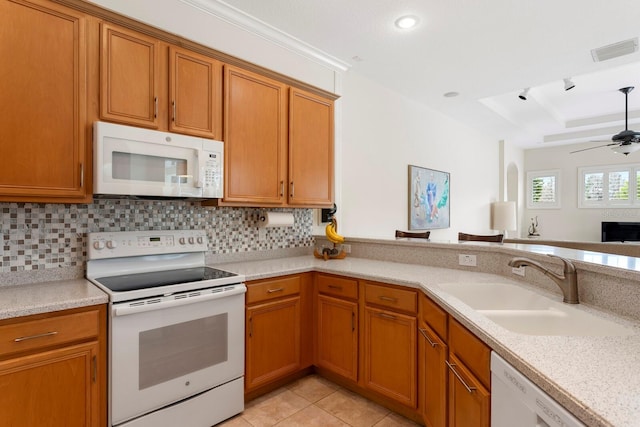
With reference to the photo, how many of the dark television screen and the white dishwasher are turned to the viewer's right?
0

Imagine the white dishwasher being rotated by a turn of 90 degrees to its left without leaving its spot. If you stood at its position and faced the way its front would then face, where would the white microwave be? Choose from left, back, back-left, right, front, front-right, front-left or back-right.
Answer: back-right

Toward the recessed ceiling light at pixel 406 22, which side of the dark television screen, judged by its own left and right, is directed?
front

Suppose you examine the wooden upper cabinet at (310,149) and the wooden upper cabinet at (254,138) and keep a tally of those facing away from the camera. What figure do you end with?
0

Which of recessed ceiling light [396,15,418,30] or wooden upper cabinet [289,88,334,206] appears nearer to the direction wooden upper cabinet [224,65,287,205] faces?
the recessed ceiling light

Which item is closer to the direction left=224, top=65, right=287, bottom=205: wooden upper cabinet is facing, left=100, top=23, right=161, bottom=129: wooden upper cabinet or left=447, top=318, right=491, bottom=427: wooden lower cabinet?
the wooden lower cabinet

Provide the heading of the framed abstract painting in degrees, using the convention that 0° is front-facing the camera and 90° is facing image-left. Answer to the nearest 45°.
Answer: approximately 315°

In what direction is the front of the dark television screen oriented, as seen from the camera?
facing the viewer

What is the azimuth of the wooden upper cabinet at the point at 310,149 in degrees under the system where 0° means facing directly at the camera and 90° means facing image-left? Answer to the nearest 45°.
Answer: approximately 315°

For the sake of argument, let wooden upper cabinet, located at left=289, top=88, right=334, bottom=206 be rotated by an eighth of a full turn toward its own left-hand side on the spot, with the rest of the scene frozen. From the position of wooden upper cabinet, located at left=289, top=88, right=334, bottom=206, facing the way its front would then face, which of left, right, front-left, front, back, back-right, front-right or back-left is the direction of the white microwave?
back-right

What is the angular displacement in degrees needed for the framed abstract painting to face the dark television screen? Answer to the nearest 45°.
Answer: approximately 90° to its left

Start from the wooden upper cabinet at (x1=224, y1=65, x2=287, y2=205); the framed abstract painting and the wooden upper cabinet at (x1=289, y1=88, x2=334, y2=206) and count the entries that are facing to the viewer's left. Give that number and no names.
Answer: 0

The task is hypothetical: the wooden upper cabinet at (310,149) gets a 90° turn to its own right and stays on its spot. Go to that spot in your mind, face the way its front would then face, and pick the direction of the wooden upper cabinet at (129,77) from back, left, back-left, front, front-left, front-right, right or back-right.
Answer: front

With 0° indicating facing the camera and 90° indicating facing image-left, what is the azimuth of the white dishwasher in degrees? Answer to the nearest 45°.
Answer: approximately 45°
